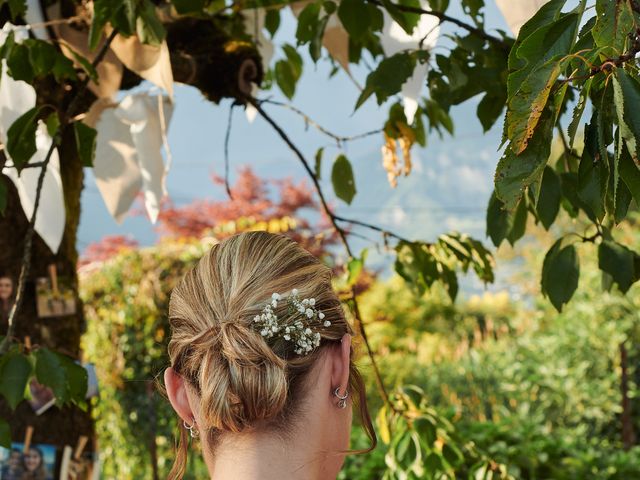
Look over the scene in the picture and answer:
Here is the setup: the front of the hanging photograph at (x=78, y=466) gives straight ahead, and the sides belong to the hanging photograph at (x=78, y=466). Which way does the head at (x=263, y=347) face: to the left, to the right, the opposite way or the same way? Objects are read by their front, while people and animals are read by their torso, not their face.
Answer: the opposite way

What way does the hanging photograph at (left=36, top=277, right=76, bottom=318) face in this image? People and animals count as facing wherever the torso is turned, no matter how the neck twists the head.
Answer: toward the camera

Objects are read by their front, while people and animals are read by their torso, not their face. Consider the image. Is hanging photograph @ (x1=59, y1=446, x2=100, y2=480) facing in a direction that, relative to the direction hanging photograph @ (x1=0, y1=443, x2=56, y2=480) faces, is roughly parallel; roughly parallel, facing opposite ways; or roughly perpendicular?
roughly parallel

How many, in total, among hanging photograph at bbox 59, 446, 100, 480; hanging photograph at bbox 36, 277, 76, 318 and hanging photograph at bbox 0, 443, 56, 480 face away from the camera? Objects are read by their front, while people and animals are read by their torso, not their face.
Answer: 0

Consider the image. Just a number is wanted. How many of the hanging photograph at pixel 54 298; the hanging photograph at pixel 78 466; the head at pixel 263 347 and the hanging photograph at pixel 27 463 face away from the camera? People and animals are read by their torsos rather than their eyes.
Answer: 1

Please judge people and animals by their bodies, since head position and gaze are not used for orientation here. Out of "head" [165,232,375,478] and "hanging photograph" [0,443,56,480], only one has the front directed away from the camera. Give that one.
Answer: the head

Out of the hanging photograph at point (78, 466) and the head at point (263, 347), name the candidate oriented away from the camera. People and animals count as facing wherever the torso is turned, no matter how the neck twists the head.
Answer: the head

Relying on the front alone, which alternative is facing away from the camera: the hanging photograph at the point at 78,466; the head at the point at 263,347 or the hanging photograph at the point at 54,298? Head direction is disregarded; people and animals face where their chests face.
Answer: the head

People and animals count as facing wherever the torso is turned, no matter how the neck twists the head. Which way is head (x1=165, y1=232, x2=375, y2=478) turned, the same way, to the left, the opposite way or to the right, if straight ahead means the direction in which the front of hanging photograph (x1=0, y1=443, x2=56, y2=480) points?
the opposite way

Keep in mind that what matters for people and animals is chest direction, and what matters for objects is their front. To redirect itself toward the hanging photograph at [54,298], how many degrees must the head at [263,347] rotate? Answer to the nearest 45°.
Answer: approximately 45° to its left

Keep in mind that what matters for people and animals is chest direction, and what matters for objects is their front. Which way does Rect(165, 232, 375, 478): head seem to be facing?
away from the camera

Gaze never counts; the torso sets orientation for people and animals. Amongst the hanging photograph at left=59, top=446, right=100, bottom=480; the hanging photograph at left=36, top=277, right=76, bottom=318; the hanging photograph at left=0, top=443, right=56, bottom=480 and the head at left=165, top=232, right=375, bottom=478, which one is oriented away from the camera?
the head

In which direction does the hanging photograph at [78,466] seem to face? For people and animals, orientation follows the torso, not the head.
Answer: toward the camera

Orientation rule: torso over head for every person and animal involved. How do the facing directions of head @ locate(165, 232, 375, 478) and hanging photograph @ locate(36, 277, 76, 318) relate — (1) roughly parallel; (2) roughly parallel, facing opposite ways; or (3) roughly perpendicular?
roughly parallel, facing opposite ways
